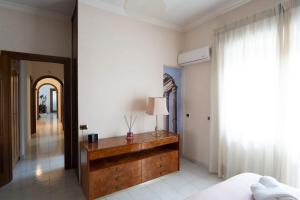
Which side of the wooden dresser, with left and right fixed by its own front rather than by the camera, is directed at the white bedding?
front

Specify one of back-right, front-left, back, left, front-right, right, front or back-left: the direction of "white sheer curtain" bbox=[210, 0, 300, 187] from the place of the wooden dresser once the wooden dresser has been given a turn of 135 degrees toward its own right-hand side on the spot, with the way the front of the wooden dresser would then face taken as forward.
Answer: back

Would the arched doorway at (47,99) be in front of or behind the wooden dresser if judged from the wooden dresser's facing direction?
behind

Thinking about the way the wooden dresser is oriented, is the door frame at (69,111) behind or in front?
behind

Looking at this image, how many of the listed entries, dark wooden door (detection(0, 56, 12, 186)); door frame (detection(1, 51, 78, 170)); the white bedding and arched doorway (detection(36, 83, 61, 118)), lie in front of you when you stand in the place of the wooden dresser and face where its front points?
1

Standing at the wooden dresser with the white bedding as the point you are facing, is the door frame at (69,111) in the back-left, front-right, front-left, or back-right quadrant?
back-right

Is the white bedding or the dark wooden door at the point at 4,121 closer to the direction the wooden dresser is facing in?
the white bedding

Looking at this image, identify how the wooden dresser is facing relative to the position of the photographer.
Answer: facing the viewer and to the right of the viewer
